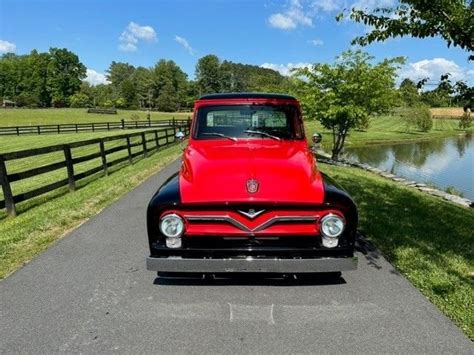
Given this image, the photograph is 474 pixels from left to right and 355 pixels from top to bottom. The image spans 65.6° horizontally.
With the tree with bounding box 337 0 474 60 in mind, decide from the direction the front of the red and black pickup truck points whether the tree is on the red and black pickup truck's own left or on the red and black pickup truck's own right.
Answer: on the red and black pickup truck's own left

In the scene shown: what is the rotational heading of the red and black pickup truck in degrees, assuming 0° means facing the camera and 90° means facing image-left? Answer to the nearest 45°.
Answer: approximately 0°

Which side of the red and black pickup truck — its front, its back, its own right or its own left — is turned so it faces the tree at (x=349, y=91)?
back
